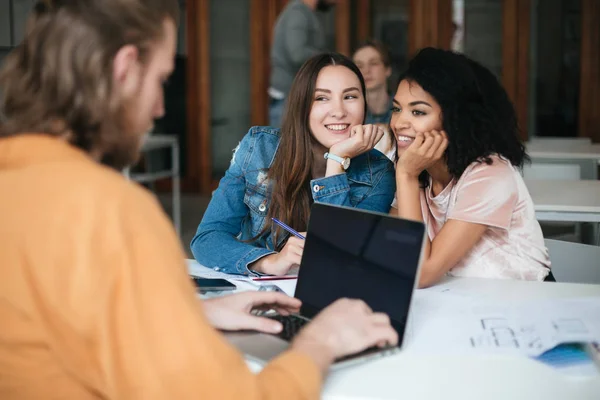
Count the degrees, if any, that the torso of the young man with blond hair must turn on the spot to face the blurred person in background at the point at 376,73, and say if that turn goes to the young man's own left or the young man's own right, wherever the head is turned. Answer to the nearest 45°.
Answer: approximately 45° to the young man's own left

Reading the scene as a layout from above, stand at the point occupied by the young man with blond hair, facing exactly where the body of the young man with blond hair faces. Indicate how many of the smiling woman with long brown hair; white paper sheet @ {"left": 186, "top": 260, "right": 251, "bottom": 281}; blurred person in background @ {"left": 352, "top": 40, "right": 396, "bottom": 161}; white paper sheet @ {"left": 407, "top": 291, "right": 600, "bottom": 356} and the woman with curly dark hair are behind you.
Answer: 0

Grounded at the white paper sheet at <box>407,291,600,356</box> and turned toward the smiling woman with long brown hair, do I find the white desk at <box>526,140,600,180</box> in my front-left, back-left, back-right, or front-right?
front-right

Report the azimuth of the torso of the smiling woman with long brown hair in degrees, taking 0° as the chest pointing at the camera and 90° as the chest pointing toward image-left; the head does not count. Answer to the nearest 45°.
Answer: approximately 0°

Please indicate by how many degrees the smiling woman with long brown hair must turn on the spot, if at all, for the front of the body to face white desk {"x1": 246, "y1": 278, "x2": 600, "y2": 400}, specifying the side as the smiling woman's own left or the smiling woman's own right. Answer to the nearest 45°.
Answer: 0° — they already face it

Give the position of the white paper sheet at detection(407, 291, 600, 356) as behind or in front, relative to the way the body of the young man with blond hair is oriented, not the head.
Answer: in front

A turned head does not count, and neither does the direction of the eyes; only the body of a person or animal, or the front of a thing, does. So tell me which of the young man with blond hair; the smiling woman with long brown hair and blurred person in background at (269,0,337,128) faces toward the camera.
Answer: the smiling woman with long brown hair

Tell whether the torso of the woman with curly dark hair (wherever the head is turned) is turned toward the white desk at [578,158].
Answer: no

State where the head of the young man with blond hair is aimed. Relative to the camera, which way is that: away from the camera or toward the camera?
away from the camera

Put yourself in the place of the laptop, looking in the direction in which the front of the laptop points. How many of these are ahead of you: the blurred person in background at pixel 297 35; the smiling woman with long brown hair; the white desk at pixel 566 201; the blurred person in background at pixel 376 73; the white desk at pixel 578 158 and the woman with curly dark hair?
0

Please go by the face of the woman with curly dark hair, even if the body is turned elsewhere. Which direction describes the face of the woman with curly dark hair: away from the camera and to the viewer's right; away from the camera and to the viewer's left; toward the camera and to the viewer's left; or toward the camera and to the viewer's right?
toward the camera and to the viewer's left

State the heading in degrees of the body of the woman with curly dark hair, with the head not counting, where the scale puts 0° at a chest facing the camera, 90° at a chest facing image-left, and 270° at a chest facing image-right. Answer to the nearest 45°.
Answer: approximately 45°

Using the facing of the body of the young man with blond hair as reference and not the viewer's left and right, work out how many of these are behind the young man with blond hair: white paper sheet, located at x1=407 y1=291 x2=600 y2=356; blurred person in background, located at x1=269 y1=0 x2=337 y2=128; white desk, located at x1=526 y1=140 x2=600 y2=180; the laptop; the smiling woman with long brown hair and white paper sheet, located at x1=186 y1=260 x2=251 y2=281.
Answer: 0
